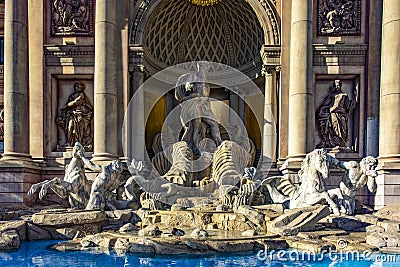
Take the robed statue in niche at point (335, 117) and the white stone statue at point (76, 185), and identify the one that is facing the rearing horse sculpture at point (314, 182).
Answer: the robed statue in niche

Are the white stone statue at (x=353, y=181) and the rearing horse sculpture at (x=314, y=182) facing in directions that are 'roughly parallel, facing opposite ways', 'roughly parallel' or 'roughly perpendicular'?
roughly parallel

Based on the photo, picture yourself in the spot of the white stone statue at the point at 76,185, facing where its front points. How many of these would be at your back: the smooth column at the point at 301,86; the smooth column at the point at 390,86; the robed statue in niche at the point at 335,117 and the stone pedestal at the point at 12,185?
3

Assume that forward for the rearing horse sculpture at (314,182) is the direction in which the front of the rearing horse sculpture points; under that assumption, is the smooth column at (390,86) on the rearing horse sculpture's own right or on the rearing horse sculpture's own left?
on the rearing horse sculpture's own left

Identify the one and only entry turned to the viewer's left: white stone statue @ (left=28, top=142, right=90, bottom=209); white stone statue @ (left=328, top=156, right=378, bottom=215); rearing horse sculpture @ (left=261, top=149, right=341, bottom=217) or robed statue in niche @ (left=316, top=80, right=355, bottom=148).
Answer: white stone statue @ (left=28, top=142, right=90, bottom=209)

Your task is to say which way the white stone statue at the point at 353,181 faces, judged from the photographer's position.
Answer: facing the viewer and to the right of the viewer

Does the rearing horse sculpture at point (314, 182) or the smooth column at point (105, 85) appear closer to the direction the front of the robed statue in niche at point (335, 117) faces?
the rearing horse sculpture

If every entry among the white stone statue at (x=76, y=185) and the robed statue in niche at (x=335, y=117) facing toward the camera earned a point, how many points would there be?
1

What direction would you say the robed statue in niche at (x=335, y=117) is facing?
toward the camera

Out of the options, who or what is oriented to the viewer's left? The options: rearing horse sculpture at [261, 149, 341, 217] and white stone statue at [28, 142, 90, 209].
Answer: the white stone statue

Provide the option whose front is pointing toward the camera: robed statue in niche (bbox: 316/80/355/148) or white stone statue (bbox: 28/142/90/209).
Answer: the robed statue in niche

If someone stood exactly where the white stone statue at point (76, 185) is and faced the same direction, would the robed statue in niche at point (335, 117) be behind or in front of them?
behind

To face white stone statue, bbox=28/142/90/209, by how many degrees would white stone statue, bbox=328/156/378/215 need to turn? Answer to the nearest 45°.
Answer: approximately 135° to its right

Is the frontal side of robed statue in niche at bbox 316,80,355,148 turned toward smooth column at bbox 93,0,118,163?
no
